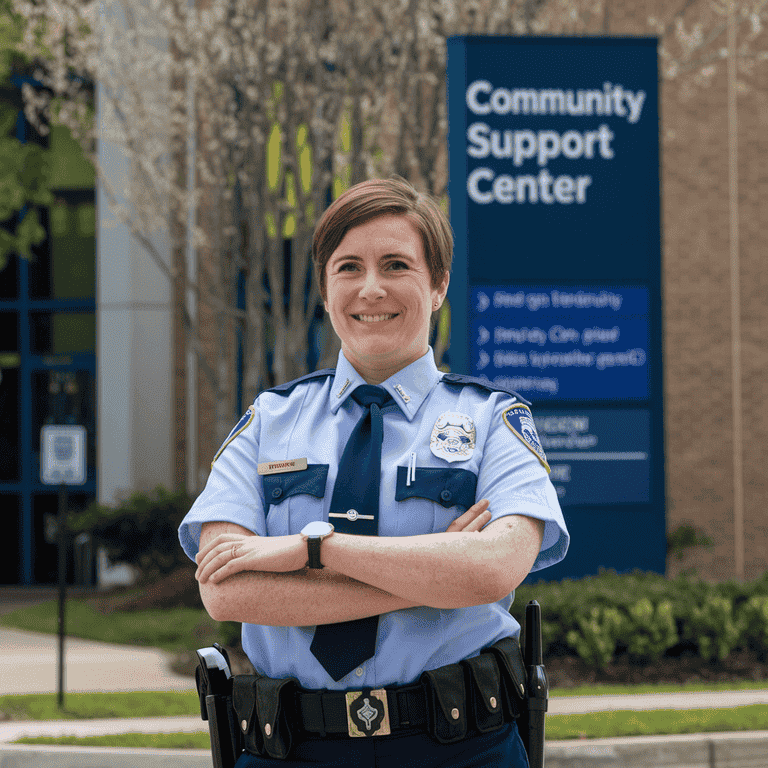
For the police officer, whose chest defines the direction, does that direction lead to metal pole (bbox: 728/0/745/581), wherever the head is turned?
no

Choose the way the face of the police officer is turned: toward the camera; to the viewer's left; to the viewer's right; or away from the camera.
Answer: toward the camera

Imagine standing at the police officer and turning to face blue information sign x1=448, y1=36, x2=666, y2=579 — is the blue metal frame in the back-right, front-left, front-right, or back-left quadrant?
front-left

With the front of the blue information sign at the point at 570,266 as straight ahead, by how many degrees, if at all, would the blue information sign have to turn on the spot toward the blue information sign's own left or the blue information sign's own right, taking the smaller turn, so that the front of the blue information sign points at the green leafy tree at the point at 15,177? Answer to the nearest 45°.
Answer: approximately 135° to the blue information sign's own right

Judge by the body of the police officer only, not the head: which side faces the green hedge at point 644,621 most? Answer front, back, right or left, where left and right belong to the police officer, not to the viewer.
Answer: back

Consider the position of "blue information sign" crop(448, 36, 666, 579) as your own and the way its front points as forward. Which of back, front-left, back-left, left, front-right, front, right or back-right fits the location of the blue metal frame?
back-right

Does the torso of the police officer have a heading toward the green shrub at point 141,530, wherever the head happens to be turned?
no

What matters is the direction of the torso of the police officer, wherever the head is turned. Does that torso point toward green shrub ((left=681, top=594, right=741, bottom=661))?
no

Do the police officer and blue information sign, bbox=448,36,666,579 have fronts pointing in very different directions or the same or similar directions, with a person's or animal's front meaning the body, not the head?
same or similar directions

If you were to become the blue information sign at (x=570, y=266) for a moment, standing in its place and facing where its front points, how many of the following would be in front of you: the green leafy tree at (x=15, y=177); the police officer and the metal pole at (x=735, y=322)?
1

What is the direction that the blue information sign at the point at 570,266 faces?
toward the camera

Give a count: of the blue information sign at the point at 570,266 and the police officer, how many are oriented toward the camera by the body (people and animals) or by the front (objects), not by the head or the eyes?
2

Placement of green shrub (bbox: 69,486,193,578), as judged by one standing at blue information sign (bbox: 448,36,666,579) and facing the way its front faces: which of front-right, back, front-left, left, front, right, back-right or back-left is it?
back-right

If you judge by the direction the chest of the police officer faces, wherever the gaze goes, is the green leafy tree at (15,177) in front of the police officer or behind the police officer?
behind

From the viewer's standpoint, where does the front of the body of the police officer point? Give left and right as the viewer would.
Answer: facing the viewer
